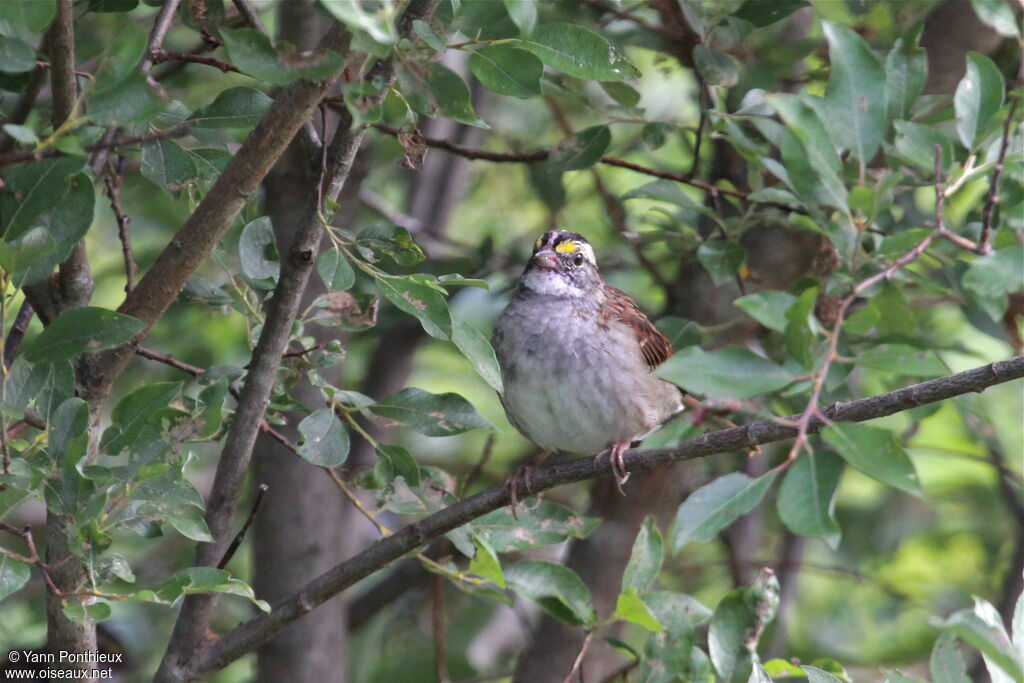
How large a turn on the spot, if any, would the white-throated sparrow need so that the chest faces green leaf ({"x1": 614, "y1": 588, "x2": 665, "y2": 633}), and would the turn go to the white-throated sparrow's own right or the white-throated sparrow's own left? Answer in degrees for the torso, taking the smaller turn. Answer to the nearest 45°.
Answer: approximately 45° to the white-throated sparrow's own left

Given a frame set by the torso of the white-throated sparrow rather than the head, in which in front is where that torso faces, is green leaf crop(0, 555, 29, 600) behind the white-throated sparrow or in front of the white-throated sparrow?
in front

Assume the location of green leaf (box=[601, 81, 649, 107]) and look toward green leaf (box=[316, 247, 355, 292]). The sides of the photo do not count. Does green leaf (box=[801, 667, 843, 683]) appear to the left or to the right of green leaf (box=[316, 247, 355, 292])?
left

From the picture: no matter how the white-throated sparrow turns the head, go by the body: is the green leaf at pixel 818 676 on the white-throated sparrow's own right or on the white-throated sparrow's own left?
on the white-throated sparrow's own left

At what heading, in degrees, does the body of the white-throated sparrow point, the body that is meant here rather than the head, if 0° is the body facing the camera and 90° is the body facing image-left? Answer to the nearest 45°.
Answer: approximately 45°
